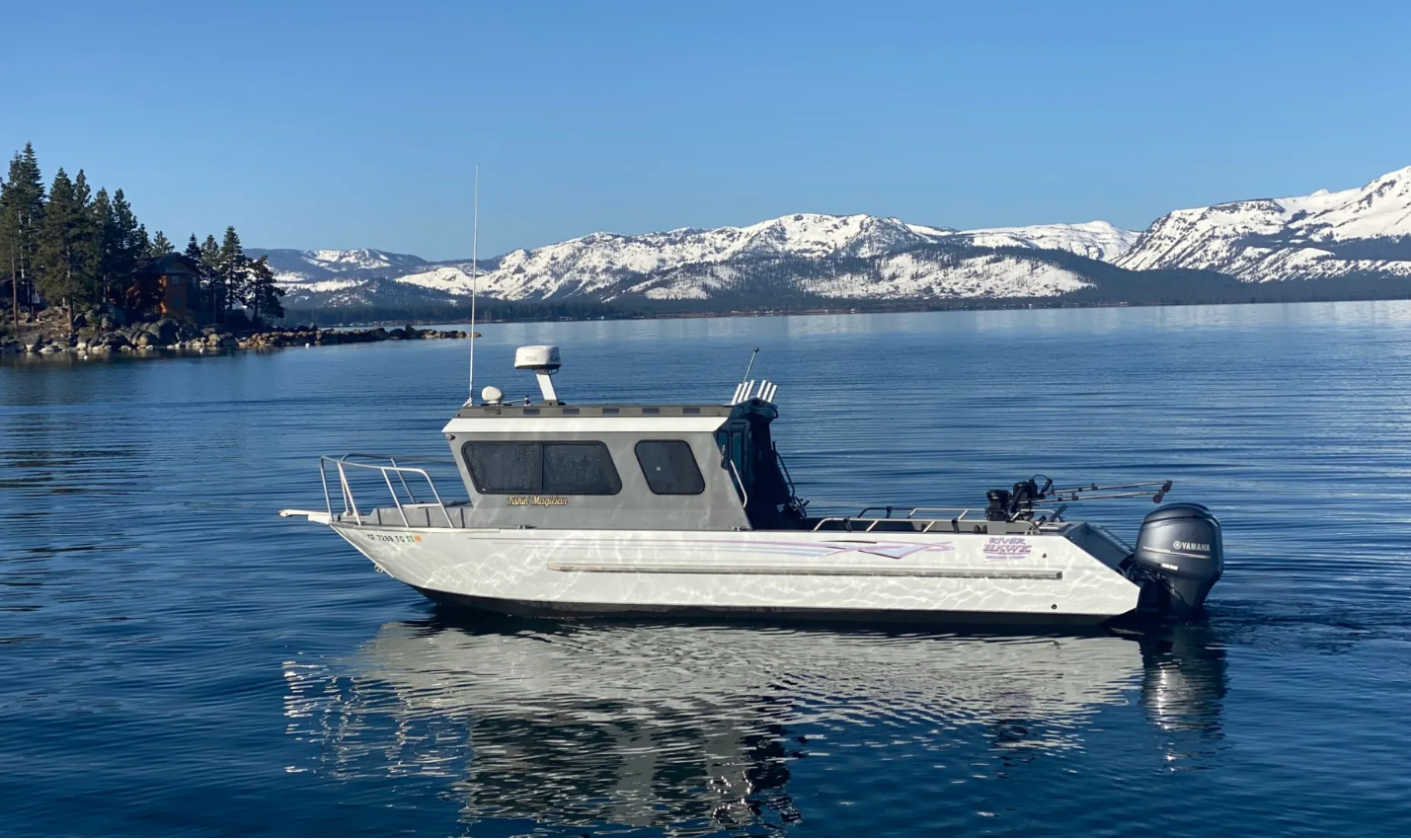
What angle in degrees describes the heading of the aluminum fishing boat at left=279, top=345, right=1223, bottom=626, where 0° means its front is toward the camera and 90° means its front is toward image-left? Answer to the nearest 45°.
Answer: approximately 90°
